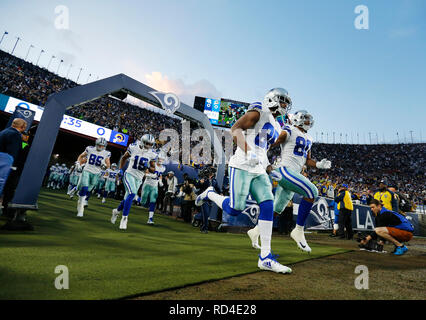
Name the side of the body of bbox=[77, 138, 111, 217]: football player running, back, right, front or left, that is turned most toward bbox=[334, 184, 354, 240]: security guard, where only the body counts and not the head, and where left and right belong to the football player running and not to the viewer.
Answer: left

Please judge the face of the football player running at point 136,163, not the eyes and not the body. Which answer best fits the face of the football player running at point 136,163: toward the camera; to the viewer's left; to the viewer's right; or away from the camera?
toward the camera

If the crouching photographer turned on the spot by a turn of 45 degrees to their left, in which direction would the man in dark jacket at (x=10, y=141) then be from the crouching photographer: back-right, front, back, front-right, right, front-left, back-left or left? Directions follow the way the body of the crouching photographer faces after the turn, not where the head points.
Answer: front

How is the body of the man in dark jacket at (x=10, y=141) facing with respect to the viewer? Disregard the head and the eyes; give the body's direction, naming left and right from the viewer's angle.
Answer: facing away from the viewer and to the right of the viewer

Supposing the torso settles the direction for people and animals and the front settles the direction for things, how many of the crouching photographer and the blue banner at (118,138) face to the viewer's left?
1

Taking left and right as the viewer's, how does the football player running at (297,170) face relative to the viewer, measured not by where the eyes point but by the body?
facing the viewer and to the right of the viewer

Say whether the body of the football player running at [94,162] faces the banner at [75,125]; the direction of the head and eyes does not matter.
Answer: no

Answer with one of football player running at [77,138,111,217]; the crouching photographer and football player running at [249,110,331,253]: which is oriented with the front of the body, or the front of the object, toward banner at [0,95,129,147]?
the crouching photographer

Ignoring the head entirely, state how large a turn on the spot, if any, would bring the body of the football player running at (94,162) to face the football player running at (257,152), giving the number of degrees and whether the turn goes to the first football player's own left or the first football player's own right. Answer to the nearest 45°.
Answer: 0° — they already face them

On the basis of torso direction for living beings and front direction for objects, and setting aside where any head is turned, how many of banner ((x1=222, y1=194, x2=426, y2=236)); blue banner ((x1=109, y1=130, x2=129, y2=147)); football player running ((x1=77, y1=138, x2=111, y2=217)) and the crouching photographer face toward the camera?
3

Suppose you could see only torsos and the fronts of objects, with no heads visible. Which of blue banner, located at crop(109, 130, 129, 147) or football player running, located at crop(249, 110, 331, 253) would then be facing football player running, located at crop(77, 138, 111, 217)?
the blue banner

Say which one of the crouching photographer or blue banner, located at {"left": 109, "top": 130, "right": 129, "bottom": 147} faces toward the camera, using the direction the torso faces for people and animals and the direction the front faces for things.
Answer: the blue banner

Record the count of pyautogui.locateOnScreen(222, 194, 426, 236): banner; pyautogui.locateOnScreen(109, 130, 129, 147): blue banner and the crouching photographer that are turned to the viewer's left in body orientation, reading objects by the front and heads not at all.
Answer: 1

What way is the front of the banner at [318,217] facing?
toward the camera

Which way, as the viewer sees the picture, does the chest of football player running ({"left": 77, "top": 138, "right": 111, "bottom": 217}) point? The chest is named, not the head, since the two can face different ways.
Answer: toward the camera

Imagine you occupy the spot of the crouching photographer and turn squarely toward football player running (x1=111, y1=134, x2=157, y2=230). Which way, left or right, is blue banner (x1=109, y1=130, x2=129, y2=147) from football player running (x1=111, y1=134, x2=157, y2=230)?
right

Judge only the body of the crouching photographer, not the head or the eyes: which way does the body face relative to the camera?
to the viewer's left

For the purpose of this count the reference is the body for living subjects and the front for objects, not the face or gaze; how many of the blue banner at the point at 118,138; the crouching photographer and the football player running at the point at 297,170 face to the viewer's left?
1
